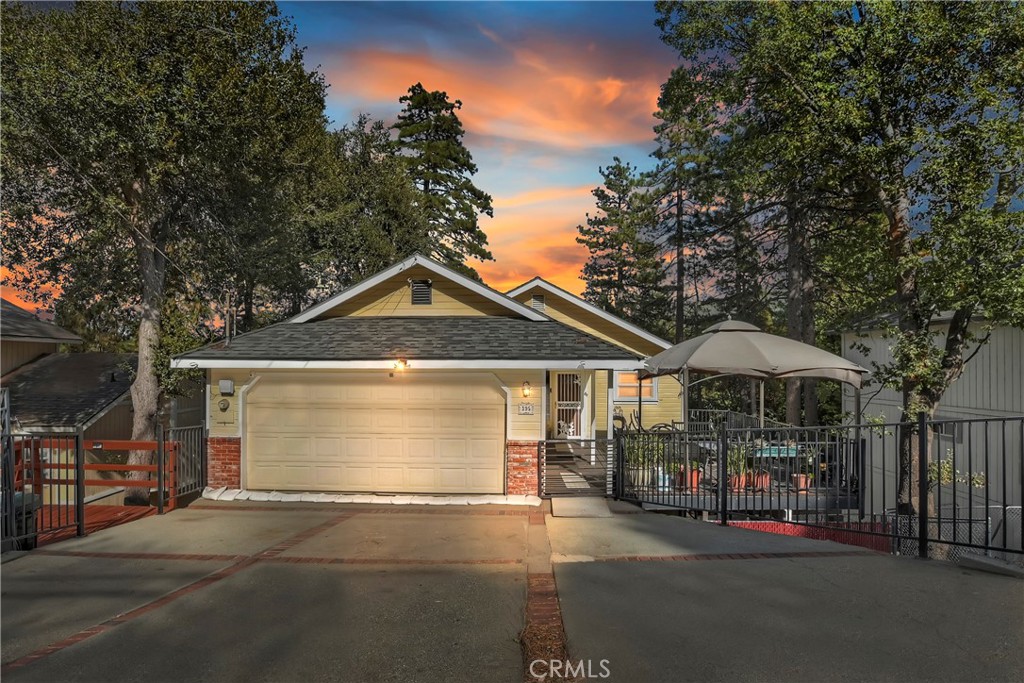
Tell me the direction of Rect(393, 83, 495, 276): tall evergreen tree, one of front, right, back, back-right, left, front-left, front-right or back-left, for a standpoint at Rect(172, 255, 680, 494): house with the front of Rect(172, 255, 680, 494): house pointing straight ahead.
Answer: back

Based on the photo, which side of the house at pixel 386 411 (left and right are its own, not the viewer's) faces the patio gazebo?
left

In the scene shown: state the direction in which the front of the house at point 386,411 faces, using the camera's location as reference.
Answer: facing the viewer

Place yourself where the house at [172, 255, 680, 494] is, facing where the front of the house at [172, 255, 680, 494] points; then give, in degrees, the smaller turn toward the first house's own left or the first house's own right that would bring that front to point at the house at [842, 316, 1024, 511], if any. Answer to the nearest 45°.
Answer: approximately 90° to the first house's own left

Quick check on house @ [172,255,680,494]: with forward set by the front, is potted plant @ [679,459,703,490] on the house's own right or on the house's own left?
on the house's own left

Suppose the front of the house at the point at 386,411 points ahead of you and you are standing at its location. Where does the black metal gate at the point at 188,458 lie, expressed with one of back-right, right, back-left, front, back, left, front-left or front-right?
right

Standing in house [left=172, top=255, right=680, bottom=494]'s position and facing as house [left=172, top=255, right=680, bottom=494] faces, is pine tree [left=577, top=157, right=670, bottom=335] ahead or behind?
behind

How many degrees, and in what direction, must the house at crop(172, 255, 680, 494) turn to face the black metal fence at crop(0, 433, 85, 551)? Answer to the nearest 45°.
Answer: approximately 45° to its right

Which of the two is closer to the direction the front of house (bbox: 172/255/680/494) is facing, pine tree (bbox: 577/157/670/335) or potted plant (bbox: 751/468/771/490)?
the potted plant

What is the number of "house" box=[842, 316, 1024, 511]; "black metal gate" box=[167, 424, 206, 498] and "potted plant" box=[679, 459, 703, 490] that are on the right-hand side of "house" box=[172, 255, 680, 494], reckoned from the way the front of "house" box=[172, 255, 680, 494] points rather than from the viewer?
1
